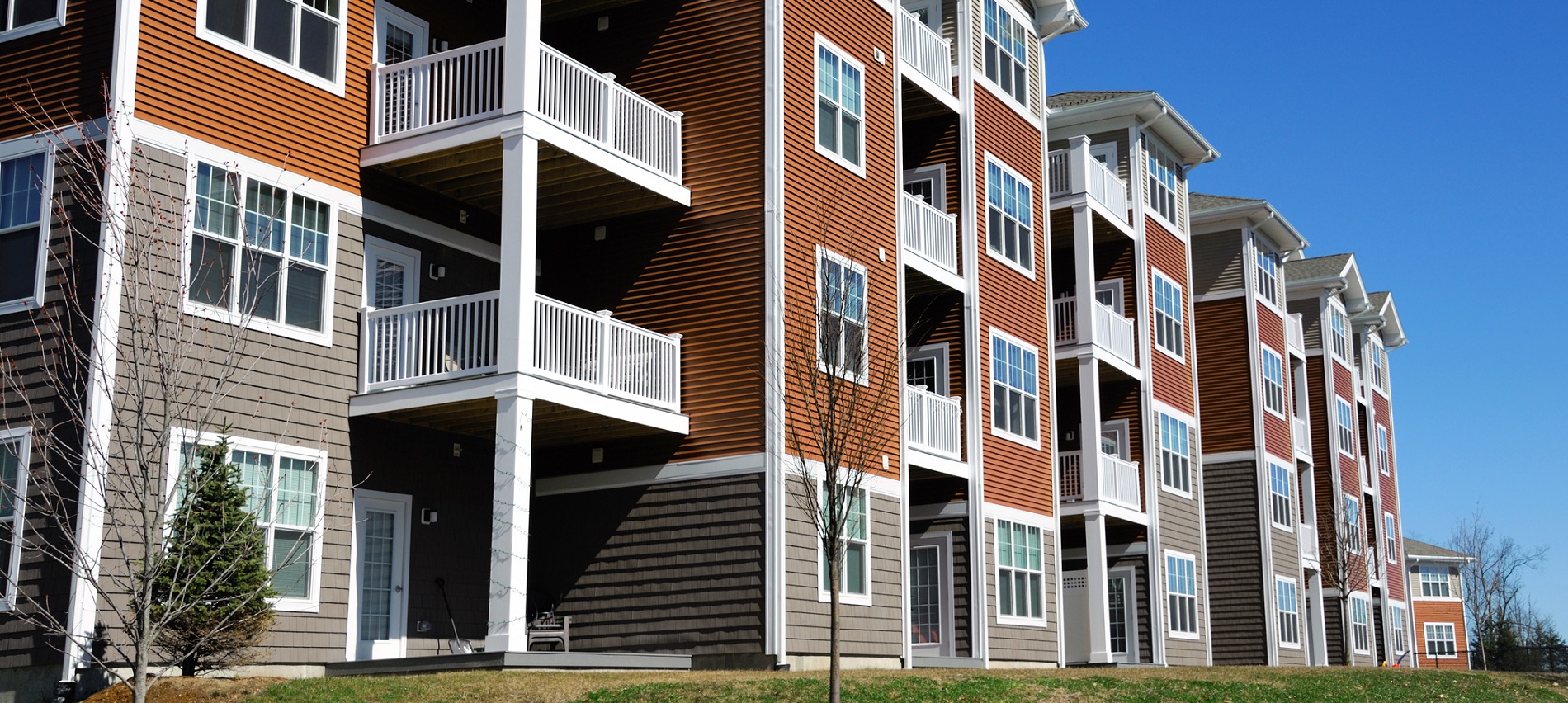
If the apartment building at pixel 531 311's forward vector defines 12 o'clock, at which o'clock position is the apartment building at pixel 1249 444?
the apartment building at pixel 1249 444 is roughly at 9 o'clock from the apartment building at pixel 531 311.

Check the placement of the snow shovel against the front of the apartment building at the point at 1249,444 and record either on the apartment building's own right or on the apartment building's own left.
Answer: on the apartment building's own right

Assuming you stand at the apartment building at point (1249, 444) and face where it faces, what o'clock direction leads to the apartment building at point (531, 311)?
the apartment building at point (531, 311) is roughly at 2 o'clock from the apartment building at point (1249, 444).

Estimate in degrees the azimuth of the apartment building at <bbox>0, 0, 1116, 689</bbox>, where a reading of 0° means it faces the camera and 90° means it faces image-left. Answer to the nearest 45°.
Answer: approximately 315°

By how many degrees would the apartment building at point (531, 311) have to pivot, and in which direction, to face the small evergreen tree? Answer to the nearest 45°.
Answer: approximately 90° to its right

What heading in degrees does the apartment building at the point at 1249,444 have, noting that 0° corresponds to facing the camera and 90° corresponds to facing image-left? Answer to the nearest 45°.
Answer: approximately 315°

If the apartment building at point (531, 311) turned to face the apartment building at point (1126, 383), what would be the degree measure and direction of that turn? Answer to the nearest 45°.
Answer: approximately 90° to its left

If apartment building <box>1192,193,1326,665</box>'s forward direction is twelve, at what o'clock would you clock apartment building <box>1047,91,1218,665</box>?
apartment building <box>1047,91,1218,665</box> is roughly at 2 o'clock from apartment building <box>1192,193,1326,665</box>.

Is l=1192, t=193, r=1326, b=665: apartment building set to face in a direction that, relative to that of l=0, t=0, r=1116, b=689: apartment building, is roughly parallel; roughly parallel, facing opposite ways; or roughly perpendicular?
roughly parallel

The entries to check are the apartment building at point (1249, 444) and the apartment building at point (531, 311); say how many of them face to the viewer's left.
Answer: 0
